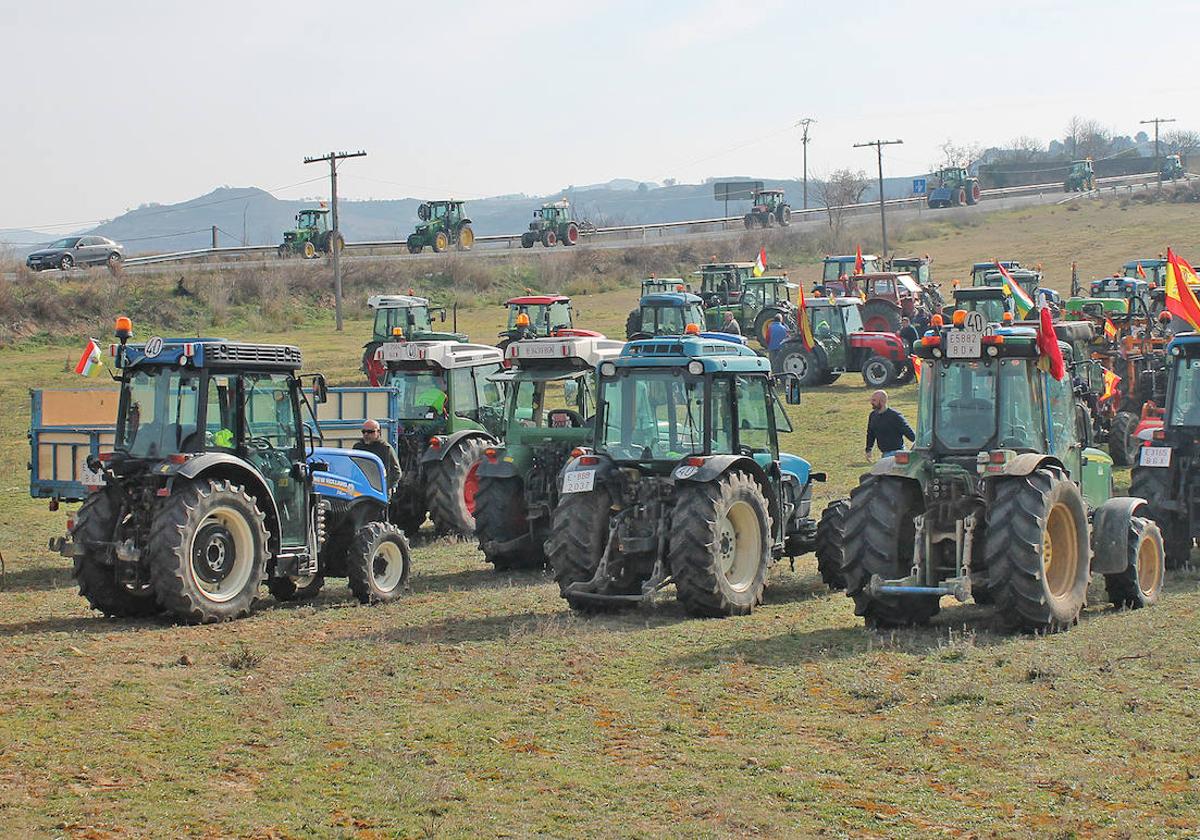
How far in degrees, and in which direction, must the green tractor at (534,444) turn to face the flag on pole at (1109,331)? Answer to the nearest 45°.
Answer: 0° — it already faces it

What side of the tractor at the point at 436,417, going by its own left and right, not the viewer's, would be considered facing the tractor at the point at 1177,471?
right

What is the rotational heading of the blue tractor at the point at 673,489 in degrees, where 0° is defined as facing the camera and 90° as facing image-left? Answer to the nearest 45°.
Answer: approximately 225°

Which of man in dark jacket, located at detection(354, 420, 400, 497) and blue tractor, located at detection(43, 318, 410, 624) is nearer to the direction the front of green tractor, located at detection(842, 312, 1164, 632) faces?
the man in dark jacket

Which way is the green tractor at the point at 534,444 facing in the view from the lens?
facing away from the viewer and to the right of the viewer

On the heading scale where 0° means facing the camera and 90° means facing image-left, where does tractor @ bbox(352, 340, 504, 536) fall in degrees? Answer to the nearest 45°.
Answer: approximately 225°

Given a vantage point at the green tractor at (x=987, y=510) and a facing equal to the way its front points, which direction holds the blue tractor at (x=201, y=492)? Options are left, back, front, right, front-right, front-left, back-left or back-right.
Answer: back-left

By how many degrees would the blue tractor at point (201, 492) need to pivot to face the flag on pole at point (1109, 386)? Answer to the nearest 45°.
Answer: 0° — it already faces it

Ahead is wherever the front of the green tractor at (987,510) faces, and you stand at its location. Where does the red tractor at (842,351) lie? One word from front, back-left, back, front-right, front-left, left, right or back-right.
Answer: front-left

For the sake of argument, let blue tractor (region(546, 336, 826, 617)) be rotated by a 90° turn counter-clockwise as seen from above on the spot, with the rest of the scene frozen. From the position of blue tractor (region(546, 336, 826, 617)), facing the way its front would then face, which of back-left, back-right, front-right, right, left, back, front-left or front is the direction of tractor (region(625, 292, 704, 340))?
front-right

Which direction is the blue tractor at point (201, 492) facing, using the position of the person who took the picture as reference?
facing away from the viewer and to the right of the viewer
